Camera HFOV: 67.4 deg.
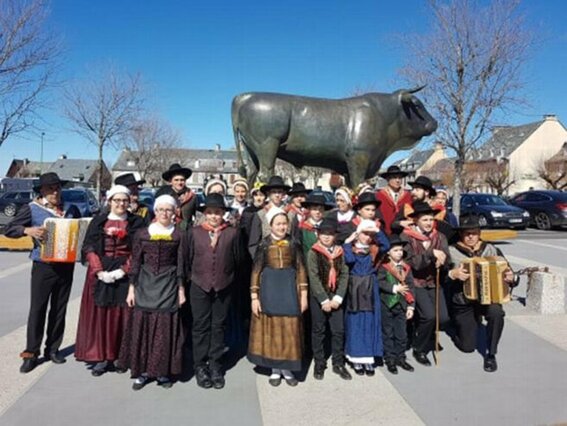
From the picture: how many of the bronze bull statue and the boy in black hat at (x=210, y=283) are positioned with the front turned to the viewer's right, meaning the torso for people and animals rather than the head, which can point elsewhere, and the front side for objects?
1

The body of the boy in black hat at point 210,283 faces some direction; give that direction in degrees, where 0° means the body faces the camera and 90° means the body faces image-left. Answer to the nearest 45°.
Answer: approximately 0°

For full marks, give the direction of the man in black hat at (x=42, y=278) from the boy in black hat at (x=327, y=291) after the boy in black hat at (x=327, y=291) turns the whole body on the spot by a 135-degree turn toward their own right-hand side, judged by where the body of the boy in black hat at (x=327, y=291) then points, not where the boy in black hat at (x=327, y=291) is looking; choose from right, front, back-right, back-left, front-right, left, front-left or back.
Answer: front-left

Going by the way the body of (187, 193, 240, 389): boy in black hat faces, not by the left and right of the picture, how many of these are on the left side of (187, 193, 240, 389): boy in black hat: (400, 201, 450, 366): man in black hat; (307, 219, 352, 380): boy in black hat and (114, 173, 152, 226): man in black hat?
2

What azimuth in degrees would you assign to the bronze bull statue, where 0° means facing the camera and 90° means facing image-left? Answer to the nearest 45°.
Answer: approximately 270°

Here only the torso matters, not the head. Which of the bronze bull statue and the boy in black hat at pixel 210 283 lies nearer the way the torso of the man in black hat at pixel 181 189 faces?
the boy in black hat

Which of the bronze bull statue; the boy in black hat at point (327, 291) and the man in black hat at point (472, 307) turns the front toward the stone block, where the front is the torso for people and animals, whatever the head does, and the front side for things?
the bronze bull statue

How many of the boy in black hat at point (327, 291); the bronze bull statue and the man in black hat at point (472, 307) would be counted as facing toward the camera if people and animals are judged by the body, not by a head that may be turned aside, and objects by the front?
2

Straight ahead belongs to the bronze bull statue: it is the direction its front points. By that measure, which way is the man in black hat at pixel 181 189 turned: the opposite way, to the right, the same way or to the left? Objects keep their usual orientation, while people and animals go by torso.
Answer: to the right

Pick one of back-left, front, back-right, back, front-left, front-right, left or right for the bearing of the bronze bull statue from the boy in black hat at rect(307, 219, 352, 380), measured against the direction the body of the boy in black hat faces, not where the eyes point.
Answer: back

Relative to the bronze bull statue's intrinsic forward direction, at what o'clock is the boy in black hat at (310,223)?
The boy in black hat is roughly at 3 o'clock from the bronze bull statue.
